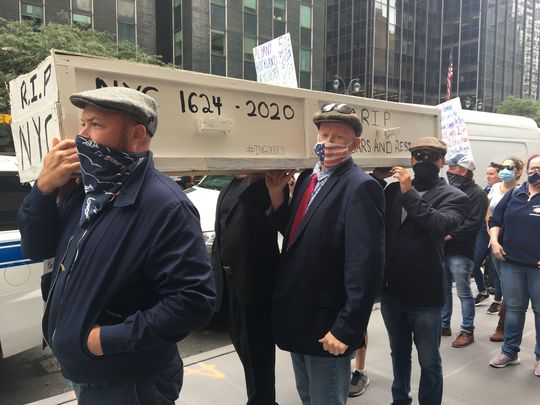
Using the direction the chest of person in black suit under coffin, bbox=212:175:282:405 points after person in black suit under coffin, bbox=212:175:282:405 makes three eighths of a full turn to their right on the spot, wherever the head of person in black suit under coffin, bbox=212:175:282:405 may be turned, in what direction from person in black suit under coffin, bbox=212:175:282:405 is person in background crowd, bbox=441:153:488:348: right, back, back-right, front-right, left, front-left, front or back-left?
front-right

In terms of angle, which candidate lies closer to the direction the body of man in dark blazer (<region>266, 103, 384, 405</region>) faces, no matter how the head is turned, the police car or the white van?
the police car

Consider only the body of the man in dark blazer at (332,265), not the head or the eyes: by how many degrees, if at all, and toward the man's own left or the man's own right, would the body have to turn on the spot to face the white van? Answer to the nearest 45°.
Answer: approximately 180°

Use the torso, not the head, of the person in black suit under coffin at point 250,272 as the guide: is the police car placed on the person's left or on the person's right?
on the person's right

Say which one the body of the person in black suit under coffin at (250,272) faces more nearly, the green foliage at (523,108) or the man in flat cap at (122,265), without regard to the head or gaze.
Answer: the man in flat cap
